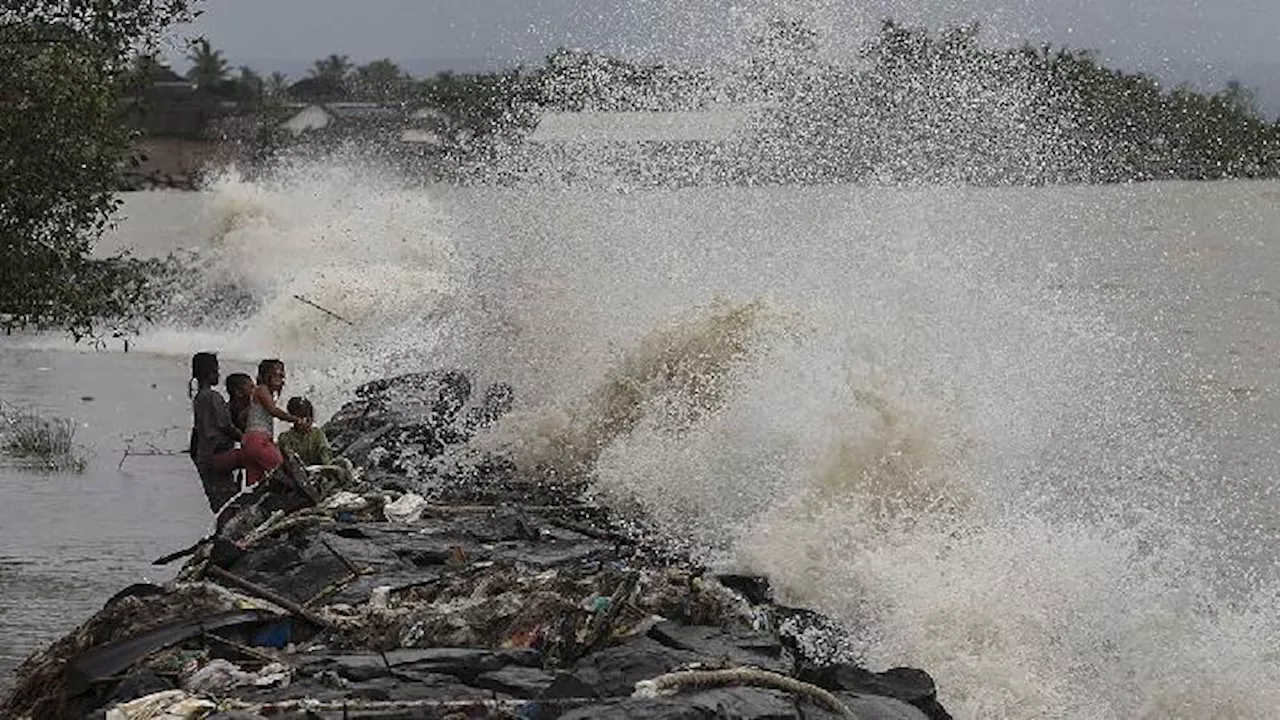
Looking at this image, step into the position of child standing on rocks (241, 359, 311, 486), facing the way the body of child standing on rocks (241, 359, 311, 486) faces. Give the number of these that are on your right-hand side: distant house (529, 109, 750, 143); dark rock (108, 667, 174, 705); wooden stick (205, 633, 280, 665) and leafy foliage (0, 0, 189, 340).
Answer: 2

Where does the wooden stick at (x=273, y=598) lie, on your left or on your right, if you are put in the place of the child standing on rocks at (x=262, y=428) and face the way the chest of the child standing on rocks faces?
on your right

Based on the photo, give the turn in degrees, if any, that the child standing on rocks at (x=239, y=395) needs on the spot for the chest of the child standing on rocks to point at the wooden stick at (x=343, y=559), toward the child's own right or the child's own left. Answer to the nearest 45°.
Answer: approximately 90° to the child's own right

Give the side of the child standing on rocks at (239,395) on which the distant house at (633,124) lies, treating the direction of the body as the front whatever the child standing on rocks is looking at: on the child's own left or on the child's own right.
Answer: on the child's own left

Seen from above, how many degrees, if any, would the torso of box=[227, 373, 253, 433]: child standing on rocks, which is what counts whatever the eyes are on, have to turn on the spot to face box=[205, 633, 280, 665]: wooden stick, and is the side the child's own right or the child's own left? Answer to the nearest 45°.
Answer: approximately 90° to the child's own right

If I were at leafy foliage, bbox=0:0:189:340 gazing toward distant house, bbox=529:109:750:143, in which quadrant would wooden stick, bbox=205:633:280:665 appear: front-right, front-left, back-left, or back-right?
back-right

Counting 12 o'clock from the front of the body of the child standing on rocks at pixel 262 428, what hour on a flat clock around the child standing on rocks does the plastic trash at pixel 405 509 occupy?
The plastic trash is roughly at 1 o'clock from the child standing on rocks.

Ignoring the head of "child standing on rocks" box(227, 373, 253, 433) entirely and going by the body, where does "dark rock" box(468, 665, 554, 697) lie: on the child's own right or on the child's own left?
on the child's own right

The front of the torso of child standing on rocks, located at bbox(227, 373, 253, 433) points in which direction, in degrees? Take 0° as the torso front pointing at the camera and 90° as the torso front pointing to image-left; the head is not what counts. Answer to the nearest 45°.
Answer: approximately 270°

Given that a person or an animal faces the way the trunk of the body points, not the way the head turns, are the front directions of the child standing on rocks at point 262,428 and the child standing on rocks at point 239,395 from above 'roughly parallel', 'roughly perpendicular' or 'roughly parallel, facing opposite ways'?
roughly parallel

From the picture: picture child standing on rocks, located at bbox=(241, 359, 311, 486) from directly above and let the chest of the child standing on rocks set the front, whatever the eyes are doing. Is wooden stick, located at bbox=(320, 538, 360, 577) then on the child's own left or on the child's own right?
on the child's own right

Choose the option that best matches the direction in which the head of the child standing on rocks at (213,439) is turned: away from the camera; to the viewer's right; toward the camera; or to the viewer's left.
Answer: to the viewer's right

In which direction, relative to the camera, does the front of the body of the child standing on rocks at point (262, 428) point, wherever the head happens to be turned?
to the viewer's right
